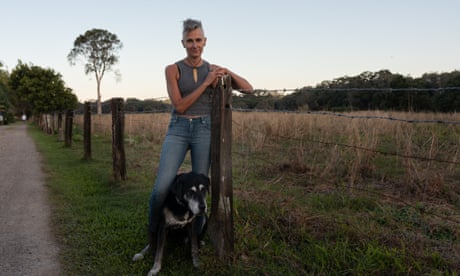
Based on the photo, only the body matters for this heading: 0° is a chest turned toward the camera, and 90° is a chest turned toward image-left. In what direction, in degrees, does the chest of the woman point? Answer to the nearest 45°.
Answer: approximately 0°
